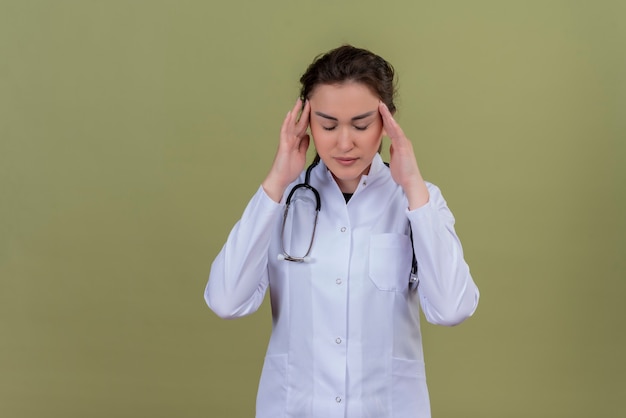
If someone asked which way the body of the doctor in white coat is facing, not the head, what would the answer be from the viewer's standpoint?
toward the camera
